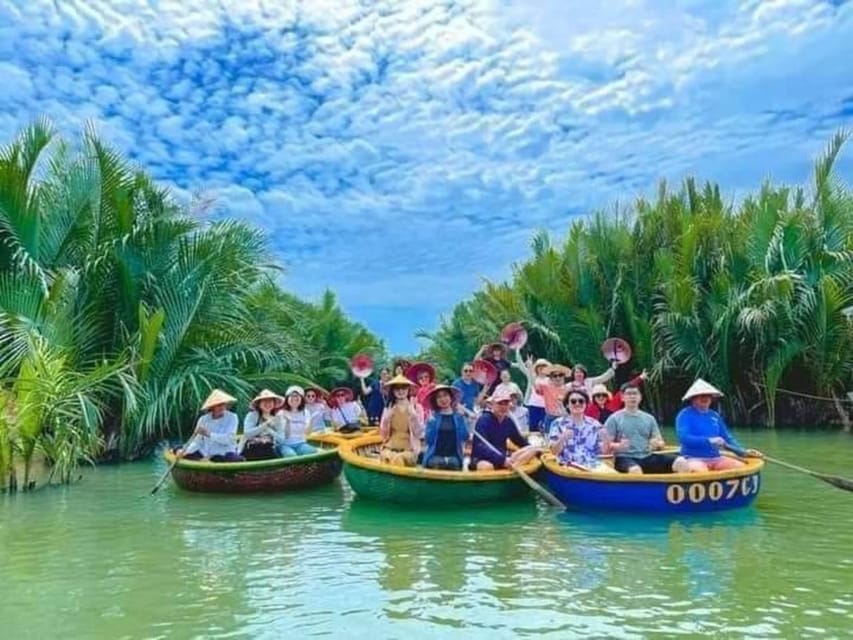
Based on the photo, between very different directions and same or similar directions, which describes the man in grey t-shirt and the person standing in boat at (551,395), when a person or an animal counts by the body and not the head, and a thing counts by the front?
same or similar directions

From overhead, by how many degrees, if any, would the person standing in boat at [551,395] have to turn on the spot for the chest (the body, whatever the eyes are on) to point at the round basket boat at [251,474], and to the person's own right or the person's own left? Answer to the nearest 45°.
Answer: approximately 45° to the person's own right

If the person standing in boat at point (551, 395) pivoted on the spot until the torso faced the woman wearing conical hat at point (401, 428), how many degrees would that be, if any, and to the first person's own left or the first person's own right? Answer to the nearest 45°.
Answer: approximately 45° to the first person's own right

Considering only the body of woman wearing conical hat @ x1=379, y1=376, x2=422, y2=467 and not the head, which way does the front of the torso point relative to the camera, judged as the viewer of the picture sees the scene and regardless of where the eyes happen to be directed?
toward the camera

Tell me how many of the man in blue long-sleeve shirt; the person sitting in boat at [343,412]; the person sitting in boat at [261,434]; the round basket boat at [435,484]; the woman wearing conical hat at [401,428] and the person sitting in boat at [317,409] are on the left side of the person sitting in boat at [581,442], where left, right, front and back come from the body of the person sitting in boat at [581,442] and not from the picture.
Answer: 1

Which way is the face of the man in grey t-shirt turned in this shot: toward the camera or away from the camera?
toward the camera

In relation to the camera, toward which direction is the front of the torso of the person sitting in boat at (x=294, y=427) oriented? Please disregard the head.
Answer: toward the camera

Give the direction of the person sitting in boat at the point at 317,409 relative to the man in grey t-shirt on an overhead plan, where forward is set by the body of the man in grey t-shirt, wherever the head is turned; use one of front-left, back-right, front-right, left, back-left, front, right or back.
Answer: back-right

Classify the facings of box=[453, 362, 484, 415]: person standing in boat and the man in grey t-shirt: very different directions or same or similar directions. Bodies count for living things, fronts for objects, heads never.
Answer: same or similar directions

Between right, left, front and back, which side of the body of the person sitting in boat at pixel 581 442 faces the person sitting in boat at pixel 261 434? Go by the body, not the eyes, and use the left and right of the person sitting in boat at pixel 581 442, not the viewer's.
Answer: right

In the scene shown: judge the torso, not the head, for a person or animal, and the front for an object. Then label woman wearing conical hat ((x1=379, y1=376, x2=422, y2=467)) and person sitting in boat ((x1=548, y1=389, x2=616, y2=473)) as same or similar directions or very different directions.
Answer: same or similar directions

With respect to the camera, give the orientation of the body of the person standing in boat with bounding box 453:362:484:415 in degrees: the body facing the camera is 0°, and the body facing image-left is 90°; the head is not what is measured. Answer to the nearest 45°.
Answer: approximately 0°
